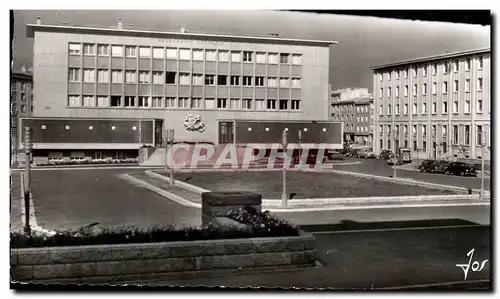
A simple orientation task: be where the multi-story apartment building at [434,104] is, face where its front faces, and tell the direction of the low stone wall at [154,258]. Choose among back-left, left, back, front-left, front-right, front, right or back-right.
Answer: front

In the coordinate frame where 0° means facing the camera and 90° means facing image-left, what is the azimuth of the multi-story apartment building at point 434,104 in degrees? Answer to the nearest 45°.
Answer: approximately 45°
